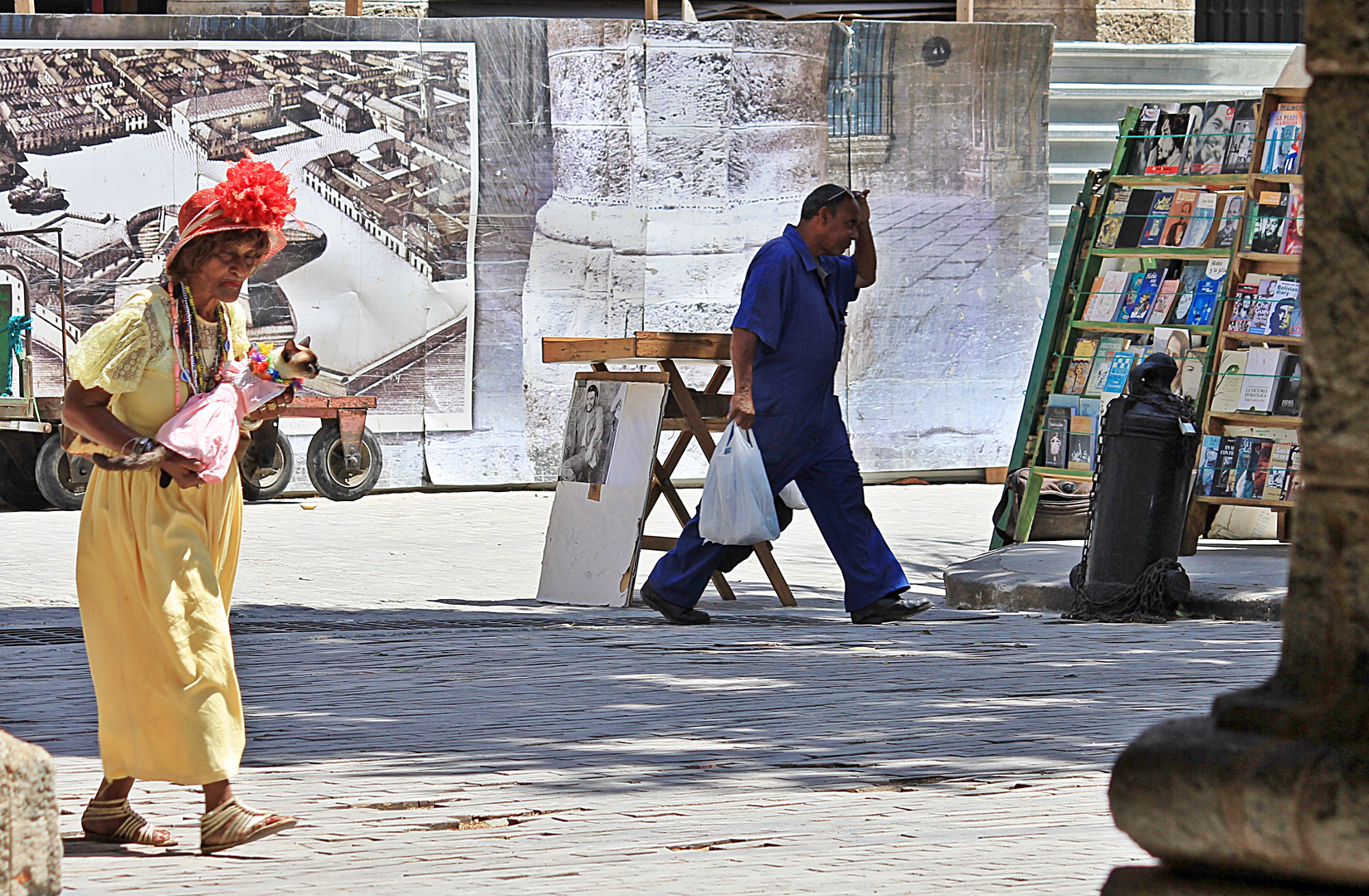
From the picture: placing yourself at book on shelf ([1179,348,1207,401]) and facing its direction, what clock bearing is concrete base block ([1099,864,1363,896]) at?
The concrete base block is roughly at 12 o'clock from the book on shelf.

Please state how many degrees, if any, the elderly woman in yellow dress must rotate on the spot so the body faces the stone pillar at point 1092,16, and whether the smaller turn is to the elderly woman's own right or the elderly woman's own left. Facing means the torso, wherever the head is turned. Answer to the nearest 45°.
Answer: approximately 90° to the elderly woman's own left

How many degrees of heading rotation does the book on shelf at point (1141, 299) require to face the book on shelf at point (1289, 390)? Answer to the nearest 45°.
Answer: approximately 45° to its left

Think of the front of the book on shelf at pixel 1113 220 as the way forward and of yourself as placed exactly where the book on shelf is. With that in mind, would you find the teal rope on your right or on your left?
on your right

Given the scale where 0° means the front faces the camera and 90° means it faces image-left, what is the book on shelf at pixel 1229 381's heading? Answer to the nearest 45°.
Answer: approximately 0°

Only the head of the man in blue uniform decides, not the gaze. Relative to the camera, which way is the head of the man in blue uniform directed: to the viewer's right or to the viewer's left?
to the viewer's right

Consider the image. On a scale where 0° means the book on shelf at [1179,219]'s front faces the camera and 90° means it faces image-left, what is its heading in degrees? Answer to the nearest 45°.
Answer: approximately 0°
